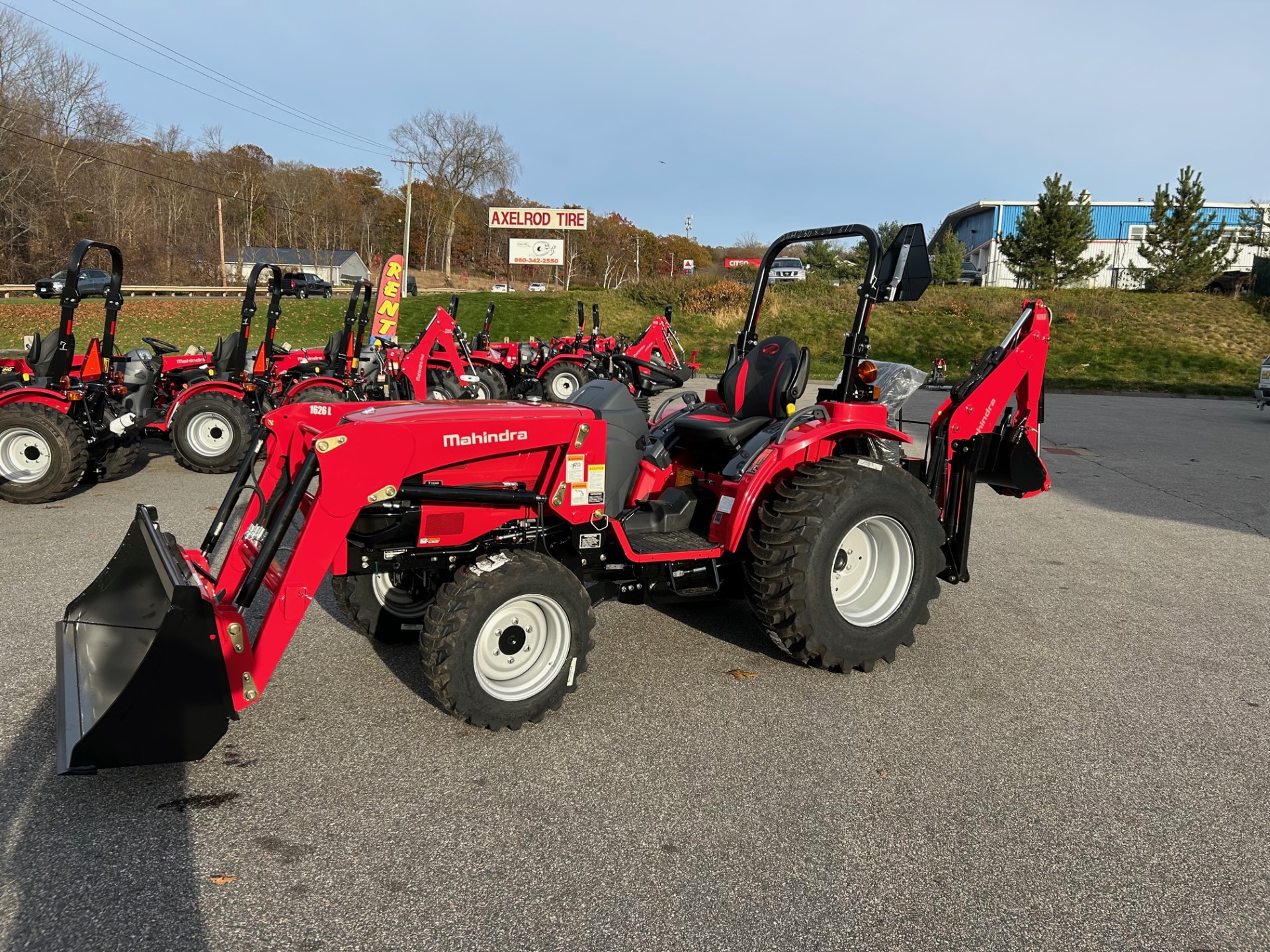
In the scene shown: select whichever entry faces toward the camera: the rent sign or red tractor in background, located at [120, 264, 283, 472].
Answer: the rent sign

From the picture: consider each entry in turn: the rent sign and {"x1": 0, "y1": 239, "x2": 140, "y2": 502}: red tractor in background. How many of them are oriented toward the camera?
1

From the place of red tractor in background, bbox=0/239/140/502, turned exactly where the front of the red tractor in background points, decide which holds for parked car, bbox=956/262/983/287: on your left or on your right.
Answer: on your right

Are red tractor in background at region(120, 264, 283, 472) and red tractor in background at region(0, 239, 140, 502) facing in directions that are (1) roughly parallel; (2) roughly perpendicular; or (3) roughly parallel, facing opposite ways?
roughly parallel

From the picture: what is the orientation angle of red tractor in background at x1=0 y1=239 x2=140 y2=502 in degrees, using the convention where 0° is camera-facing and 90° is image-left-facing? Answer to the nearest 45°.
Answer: approximately 135°

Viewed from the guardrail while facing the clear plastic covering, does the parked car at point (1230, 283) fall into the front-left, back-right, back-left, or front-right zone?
front-left

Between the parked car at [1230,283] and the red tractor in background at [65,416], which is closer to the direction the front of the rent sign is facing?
the red tractor in background

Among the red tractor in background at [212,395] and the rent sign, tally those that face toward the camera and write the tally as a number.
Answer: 1

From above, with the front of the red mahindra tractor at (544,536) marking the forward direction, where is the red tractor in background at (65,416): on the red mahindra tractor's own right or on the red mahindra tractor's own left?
on the red mahindra tractor's own right

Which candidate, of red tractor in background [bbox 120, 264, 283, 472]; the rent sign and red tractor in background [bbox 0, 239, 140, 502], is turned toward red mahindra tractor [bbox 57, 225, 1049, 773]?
the rent sign

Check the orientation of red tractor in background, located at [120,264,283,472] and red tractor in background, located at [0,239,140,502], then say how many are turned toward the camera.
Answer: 0

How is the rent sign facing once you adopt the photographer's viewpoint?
facing the viewer

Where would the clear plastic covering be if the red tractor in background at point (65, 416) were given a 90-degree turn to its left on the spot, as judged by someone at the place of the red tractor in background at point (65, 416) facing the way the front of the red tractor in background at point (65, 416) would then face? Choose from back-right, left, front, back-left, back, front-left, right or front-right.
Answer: left

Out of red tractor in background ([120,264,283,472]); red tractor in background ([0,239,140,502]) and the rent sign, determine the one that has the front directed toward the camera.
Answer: the rent sign

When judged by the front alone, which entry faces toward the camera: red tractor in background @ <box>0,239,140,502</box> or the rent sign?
the rent sign

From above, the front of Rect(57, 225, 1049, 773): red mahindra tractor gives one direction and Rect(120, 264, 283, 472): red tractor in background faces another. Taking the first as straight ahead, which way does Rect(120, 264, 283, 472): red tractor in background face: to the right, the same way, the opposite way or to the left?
the same way
